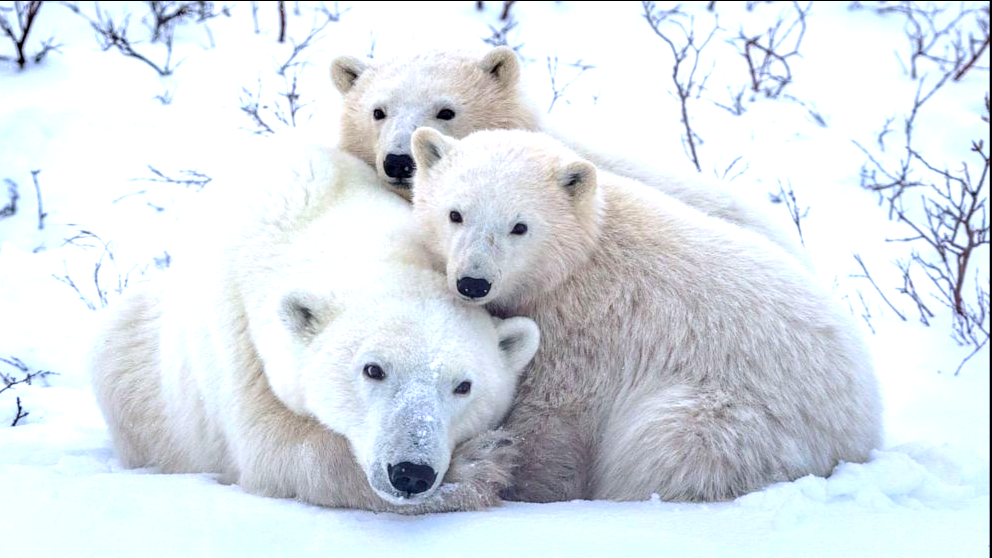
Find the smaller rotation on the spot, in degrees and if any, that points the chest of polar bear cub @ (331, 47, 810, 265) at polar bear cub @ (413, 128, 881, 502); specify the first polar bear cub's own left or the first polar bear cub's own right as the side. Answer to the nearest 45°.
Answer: approximately 90° to the first polar bear cub's own left

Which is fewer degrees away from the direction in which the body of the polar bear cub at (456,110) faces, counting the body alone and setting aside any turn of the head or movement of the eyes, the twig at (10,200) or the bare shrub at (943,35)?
the twig

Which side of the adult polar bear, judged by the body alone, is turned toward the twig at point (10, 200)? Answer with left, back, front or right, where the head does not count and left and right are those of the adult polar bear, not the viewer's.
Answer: back

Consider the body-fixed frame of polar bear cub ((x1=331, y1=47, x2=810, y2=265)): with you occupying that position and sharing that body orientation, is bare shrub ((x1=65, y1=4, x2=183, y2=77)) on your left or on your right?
on your right

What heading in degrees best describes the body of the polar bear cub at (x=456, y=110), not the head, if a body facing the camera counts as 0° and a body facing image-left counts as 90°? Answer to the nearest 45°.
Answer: approximately 45°

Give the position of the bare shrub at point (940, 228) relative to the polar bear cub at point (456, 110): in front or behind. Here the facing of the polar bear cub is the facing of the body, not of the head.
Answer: behind

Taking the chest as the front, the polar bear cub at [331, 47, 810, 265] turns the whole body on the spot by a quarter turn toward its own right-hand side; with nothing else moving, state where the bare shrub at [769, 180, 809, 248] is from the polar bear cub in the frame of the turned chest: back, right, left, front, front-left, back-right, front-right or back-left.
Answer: right

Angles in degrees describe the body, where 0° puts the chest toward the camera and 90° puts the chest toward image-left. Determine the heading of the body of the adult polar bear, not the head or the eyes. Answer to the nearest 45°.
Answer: approximately 315°

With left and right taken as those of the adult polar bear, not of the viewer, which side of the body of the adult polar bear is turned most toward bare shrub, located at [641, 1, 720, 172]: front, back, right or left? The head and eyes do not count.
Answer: left

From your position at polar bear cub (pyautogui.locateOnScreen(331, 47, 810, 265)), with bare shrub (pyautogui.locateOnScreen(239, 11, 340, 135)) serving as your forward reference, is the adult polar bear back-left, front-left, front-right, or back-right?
back-left

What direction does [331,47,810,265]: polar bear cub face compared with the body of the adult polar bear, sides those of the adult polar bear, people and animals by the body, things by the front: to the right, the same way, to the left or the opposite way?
to the right

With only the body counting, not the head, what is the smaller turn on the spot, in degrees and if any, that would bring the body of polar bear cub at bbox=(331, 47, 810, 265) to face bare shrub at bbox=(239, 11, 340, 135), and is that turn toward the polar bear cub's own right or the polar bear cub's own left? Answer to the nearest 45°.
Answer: approximately 90° to the polar bear cub's own right

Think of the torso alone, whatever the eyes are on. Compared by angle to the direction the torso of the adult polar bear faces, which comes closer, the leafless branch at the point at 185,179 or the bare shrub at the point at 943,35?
the bare shrub

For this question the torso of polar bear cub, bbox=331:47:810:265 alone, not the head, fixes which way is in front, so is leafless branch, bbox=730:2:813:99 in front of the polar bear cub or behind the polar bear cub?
behind
